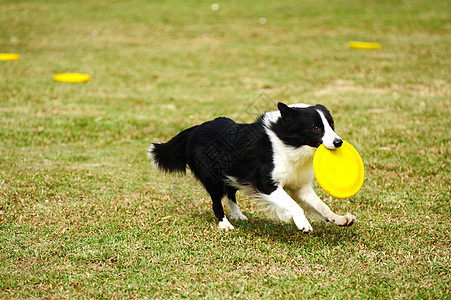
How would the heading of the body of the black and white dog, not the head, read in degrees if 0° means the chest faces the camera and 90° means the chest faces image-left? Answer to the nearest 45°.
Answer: approximately 315°

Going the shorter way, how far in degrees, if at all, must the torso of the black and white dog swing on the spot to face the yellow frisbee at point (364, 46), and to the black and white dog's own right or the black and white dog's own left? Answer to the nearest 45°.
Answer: approximately 135° to the black and white dog's own left

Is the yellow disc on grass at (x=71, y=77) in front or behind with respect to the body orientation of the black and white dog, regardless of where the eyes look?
behind
